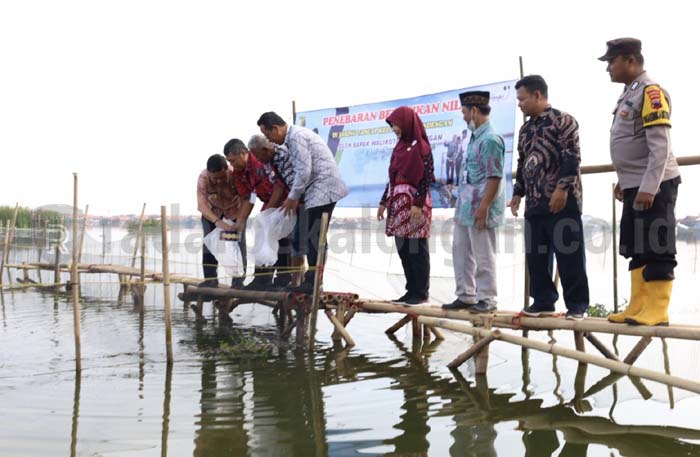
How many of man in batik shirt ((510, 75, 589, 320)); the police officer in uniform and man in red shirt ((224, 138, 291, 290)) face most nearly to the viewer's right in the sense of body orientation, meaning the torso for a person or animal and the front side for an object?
0

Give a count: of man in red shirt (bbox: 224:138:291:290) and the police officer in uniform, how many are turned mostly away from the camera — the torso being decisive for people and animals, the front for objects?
0

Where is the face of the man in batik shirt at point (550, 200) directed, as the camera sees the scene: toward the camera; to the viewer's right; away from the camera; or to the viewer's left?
to the viewer's left

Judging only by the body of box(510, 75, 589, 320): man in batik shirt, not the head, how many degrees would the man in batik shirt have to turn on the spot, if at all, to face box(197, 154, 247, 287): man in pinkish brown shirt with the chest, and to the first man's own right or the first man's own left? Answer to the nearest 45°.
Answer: approximately 90° to the first man's own right

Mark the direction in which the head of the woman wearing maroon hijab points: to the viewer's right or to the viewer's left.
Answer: to the viewer's left

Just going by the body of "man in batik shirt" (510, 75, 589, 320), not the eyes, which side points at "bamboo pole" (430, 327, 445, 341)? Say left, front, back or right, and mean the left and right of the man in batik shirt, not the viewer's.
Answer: right

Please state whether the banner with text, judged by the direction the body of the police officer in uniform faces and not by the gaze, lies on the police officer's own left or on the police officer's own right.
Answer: on the police officer's own right

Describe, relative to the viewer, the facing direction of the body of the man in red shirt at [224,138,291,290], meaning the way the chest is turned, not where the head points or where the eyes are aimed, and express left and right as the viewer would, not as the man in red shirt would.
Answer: facing the viewer and to the left of the viewer
